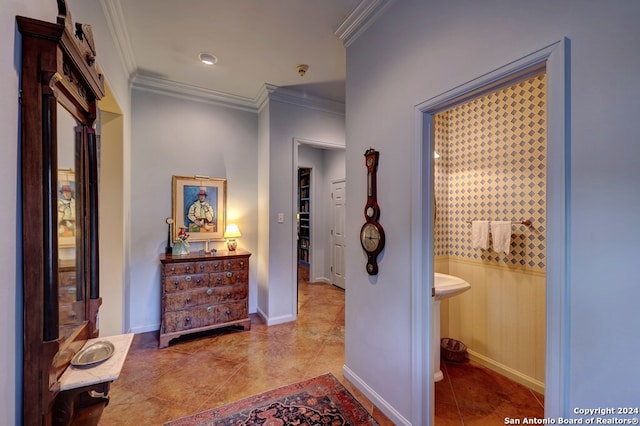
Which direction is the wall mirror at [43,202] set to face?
to the viewer's right

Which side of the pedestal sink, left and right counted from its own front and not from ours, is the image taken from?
right

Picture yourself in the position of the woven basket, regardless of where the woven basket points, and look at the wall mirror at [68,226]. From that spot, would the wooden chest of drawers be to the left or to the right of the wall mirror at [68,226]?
right

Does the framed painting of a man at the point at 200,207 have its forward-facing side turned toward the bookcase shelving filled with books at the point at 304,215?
no

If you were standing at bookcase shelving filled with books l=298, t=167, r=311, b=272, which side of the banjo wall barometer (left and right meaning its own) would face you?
right

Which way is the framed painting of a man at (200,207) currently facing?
toward the camera

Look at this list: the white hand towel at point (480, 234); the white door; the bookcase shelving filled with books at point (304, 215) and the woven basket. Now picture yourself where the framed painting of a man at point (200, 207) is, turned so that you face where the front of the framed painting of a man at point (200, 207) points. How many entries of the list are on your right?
0

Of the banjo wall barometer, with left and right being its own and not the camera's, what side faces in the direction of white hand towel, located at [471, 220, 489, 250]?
back

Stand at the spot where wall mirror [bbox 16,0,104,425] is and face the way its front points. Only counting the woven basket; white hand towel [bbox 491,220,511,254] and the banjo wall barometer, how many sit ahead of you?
3

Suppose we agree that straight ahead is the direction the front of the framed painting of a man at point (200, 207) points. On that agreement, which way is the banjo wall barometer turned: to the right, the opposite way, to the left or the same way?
to the right

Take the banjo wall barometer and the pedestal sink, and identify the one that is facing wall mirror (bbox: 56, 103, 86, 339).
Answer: the banjo wall barometer

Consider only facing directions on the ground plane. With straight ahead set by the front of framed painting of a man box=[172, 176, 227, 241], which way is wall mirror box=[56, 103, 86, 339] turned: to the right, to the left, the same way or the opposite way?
to the left
